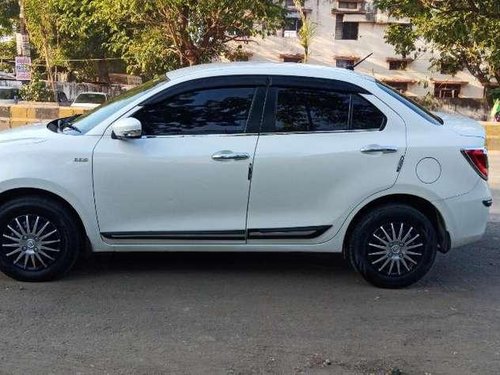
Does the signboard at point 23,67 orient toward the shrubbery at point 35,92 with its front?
no

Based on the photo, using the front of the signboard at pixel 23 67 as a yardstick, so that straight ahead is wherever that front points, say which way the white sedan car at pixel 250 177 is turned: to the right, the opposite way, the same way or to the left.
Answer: to the right

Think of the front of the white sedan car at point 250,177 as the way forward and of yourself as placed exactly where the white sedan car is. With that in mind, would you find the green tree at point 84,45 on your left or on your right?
on your right

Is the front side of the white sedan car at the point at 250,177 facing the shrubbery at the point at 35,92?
no

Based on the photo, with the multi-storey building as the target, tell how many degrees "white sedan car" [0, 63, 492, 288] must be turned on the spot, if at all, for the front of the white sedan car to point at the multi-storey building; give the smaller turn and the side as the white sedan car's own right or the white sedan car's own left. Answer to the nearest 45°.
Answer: approximately 90° to the white sedan car's own right

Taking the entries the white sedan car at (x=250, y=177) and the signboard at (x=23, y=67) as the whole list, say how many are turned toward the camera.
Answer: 1

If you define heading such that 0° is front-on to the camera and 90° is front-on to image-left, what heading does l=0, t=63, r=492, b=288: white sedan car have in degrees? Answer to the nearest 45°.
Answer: approximately 90°

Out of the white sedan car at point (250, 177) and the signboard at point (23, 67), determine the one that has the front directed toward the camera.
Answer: the signboard

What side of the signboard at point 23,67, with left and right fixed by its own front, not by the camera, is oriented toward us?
front

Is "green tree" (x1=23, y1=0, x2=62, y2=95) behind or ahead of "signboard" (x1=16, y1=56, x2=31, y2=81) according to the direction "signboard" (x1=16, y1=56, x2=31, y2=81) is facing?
behind

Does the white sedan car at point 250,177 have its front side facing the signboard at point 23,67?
no

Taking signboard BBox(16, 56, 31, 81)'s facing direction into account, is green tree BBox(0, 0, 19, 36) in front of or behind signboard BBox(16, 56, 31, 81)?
behind

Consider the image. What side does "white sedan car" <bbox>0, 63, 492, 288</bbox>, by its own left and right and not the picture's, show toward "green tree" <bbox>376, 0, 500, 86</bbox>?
right

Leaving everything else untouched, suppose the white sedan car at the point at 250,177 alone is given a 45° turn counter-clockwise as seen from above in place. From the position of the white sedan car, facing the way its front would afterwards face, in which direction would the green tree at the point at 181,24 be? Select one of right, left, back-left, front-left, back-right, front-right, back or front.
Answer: back-right
